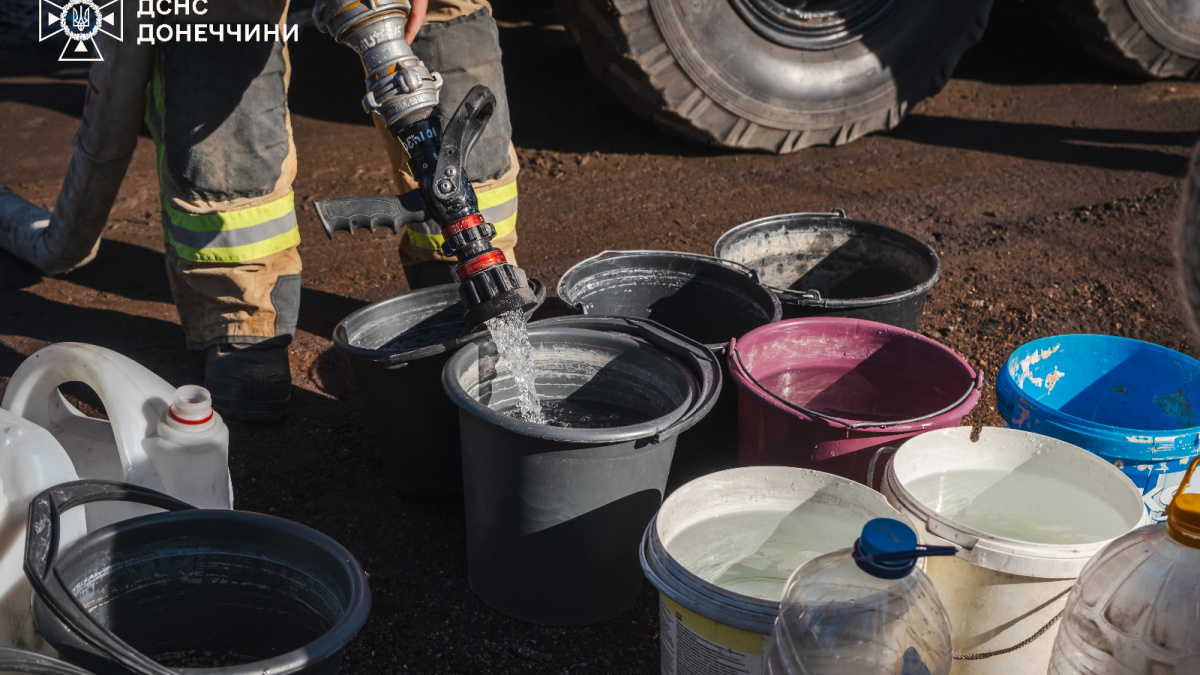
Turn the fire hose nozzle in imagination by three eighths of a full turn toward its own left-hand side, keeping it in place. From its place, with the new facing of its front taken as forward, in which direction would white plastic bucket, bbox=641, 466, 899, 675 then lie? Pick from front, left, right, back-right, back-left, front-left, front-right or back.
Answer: back-right

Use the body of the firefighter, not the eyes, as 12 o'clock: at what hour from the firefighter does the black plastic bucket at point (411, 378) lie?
The black plastic bucket is roughly at 11 o'clock from the firefighter.

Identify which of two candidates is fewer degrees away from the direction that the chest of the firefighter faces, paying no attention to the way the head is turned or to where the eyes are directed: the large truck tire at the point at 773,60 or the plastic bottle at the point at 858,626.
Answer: the plastic bottle

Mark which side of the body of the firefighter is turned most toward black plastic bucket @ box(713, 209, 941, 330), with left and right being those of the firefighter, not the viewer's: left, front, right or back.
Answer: left

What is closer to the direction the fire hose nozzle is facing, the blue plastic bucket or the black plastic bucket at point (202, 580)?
the blue plastic bucket

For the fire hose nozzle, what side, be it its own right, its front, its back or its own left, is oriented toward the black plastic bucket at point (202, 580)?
right

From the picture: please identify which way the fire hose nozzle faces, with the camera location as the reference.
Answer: facing the viewer and to the right of the viewer

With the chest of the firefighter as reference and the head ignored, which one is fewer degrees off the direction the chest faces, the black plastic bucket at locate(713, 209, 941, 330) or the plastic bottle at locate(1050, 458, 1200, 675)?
the plastic bottle

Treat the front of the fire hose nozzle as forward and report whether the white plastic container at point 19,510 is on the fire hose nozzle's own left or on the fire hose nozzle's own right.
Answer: on the fire hose nozzle's own right

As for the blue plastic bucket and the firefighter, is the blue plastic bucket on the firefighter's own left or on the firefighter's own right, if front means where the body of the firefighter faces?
on the firefighter's own left

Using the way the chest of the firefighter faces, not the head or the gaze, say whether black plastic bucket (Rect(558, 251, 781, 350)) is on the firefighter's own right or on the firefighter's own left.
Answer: on the firefighter's own left

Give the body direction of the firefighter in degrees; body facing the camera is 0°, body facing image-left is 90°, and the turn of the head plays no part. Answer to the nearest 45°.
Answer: approximately 0°
